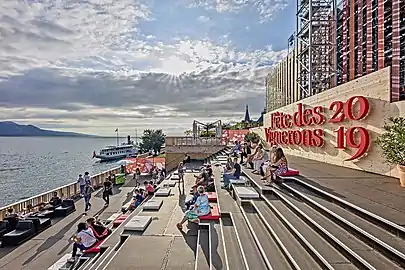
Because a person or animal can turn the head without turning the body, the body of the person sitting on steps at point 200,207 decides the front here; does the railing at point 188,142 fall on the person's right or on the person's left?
on the person's right

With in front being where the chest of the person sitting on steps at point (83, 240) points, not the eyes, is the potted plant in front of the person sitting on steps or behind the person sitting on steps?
behind

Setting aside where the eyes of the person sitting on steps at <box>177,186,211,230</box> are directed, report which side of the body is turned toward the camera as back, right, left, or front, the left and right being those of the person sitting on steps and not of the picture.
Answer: left

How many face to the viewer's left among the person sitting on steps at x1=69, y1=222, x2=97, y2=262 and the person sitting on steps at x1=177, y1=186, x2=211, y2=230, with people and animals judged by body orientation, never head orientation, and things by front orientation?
2

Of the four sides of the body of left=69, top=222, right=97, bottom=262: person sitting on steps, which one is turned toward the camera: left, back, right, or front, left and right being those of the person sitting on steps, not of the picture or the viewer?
left

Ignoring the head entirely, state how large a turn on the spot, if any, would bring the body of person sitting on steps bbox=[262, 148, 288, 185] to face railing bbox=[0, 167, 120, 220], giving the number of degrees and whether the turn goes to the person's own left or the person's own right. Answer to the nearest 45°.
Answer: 0° — they already face it

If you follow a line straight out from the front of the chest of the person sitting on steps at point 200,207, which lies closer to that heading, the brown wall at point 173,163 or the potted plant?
the brown wall

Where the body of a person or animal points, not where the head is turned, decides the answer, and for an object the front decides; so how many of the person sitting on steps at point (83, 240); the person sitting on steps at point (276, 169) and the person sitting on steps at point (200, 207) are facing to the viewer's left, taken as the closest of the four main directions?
3

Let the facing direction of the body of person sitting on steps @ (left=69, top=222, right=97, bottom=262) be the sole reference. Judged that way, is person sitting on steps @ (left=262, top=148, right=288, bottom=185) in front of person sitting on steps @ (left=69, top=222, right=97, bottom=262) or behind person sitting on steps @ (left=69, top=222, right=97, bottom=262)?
behind

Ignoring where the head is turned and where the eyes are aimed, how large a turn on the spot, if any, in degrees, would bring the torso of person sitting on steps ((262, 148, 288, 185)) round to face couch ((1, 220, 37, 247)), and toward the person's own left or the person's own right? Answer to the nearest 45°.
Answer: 0° — they already face it

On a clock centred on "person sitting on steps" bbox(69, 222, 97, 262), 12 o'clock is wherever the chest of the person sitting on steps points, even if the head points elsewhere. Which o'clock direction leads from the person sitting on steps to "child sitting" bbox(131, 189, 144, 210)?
The child sitting is roughly at 4 o'clock from the person sitting on steps.

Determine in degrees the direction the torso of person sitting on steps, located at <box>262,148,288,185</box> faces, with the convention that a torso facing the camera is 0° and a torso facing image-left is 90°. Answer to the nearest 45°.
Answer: approximately 90°

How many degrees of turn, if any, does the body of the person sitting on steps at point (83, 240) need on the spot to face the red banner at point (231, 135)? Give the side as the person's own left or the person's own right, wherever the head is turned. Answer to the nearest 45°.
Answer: approximately 135° to the person's own right

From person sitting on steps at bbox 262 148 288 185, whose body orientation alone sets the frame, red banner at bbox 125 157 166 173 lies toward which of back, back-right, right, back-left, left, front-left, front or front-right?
front-right

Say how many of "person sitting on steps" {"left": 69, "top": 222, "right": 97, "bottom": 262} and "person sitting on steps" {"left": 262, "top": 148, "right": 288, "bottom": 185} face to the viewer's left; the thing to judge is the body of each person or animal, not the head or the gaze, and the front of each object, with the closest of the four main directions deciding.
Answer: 2

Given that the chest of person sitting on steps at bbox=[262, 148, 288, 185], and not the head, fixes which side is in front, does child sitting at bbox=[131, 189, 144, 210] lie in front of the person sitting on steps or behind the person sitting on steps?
in front
